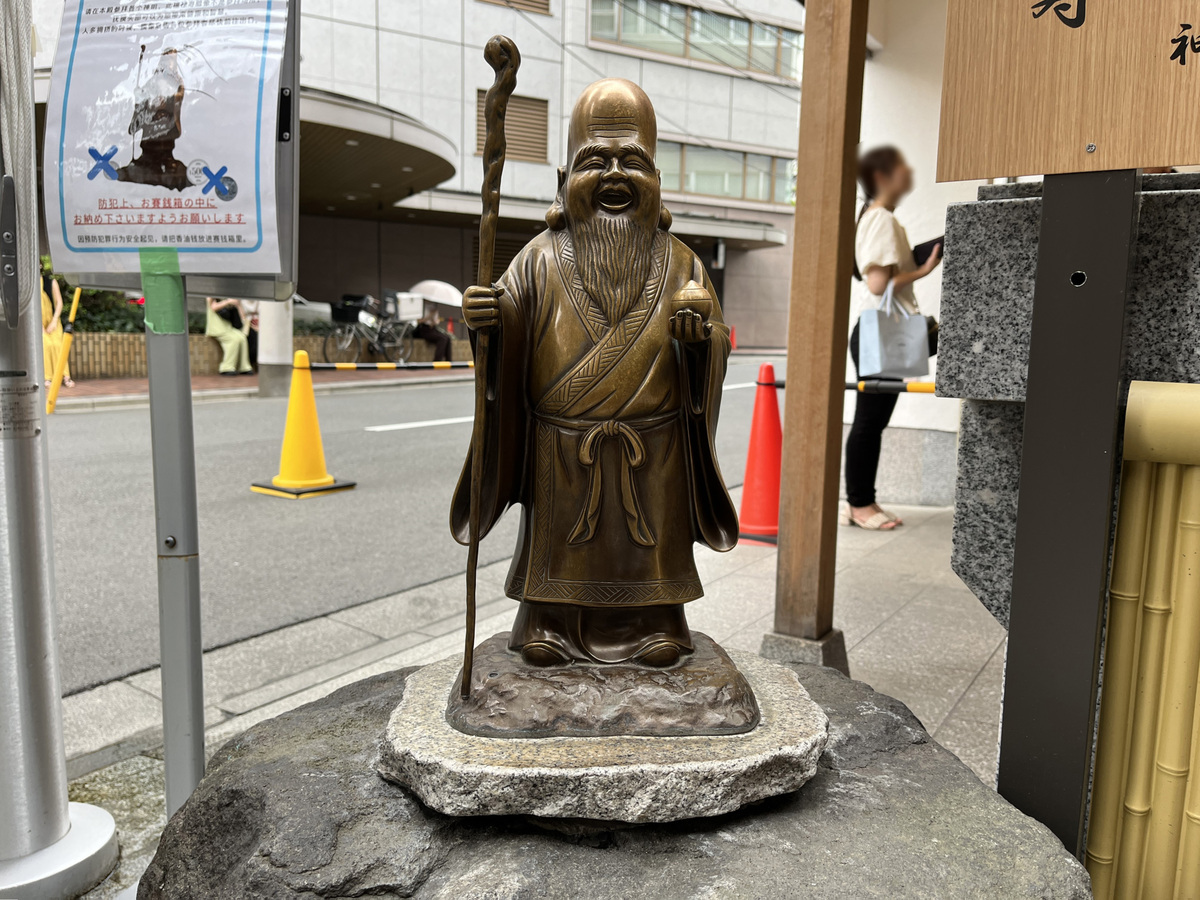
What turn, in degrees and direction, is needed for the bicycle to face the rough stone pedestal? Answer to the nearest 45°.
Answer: approximately 90° to its left

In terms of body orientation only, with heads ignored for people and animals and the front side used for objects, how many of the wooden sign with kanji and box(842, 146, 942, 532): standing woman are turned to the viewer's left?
0

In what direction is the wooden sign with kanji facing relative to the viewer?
toward the camera

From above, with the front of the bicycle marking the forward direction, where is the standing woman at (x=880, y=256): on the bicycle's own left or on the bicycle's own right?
on the bicycle's own left

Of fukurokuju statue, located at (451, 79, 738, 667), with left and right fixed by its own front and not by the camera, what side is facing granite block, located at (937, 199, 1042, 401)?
left

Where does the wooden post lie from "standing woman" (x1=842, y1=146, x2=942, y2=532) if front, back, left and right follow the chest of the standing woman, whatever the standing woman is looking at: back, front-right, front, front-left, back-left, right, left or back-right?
right

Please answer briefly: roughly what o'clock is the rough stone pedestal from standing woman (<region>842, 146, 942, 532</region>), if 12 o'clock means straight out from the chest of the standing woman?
The rough stone pedestal is roughly at 3 o'clock from the standing woman.

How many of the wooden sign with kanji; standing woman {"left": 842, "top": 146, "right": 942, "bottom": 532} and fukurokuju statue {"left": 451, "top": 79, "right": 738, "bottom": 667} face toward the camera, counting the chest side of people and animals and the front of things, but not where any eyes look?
2

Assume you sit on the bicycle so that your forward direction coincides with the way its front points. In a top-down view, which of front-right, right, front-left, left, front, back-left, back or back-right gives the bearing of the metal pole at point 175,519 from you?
left

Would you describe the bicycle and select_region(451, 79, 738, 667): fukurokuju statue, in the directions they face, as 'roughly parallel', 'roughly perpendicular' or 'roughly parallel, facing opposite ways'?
roughly perpendicular

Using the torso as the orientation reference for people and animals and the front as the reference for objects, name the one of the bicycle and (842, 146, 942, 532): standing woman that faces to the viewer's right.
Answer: the standing woman

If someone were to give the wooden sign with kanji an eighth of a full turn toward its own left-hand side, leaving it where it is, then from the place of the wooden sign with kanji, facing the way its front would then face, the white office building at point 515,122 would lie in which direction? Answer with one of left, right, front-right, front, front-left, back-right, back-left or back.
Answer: back

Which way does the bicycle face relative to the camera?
to the viewer's left

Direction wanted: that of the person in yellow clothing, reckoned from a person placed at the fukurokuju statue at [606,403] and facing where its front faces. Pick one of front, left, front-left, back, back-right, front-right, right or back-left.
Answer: back-right

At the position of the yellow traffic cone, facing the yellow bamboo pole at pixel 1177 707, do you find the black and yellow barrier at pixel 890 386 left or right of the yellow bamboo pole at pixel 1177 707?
left

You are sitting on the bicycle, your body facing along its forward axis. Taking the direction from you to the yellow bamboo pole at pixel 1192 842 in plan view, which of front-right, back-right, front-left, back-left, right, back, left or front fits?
left

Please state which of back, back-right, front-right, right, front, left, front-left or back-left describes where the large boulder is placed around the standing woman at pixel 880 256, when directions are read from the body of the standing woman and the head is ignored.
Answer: right

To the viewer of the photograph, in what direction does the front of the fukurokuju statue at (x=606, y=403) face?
facing the viewer

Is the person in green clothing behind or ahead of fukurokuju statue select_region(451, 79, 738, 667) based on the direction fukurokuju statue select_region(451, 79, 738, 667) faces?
behind

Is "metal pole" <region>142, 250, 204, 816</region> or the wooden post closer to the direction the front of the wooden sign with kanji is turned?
the metal pole

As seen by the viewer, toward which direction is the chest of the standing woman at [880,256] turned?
to the viewer's right
